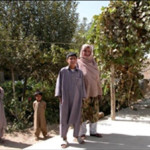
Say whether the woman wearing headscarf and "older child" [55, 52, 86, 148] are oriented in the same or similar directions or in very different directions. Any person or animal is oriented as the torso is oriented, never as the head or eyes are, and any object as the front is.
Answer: same or similar directions

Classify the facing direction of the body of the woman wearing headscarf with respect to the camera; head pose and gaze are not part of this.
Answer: toward the camera

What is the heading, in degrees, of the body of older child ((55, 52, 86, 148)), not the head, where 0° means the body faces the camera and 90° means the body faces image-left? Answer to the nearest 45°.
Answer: approximately 0°

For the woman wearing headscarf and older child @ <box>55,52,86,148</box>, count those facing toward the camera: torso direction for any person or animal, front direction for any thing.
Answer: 2

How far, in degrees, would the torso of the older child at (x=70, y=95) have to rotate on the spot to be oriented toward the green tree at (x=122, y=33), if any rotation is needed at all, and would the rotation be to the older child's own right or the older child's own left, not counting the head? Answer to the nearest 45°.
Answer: approximately 135° to the older child's own left

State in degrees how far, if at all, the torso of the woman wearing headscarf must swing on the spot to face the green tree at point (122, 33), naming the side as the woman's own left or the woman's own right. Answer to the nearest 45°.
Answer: approximately 135° to the woman's own left
